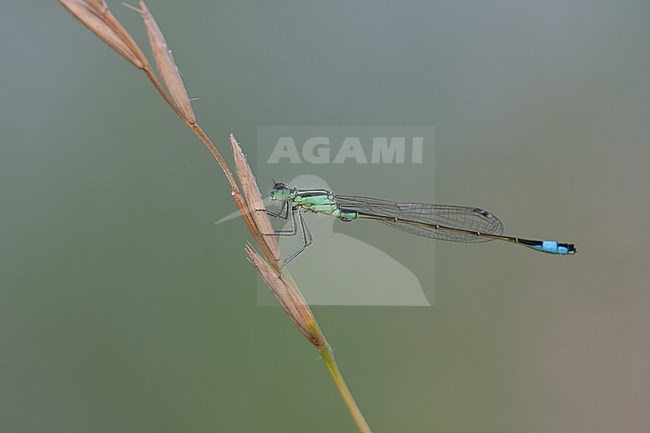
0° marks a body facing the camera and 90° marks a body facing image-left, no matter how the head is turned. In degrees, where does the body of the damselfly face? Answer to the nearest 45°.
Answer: approximately 90°
